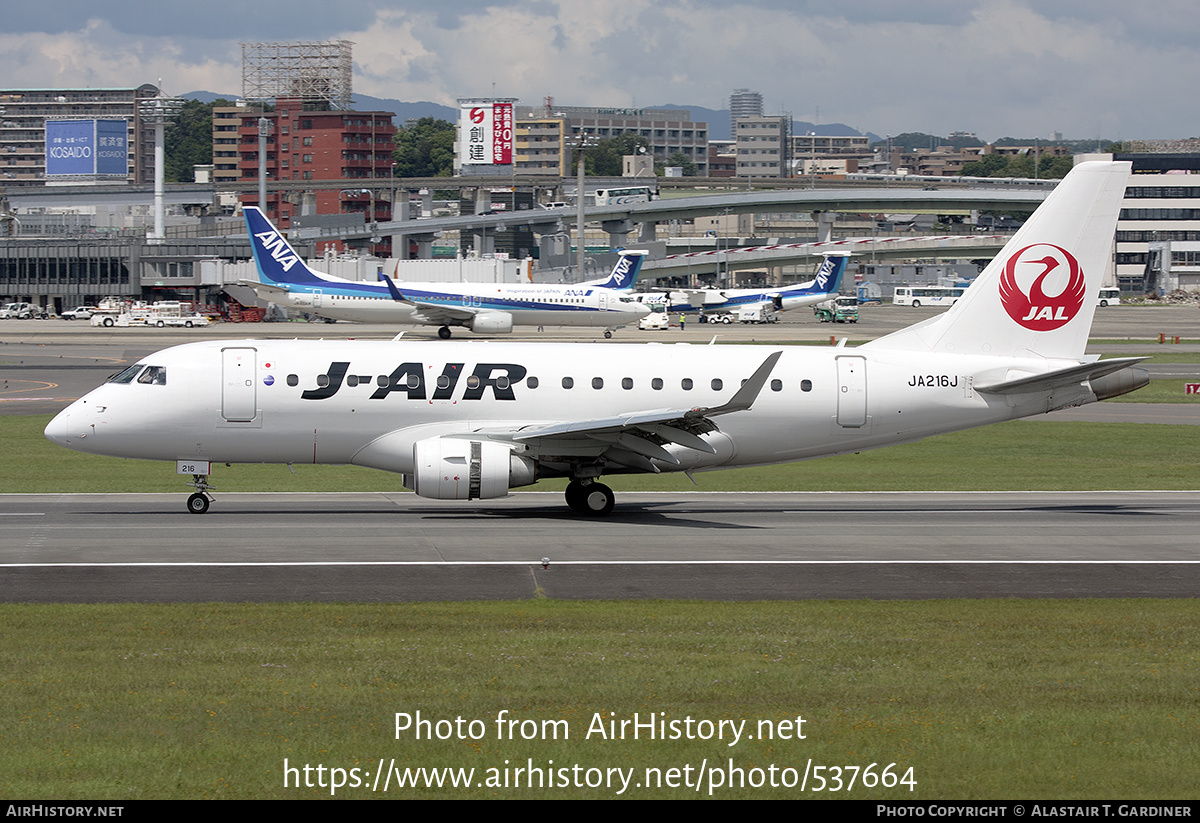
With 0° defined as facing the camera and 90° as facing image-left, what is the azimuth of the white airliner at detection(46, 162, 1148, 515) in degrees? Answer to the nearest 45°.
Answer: approximately 90°
